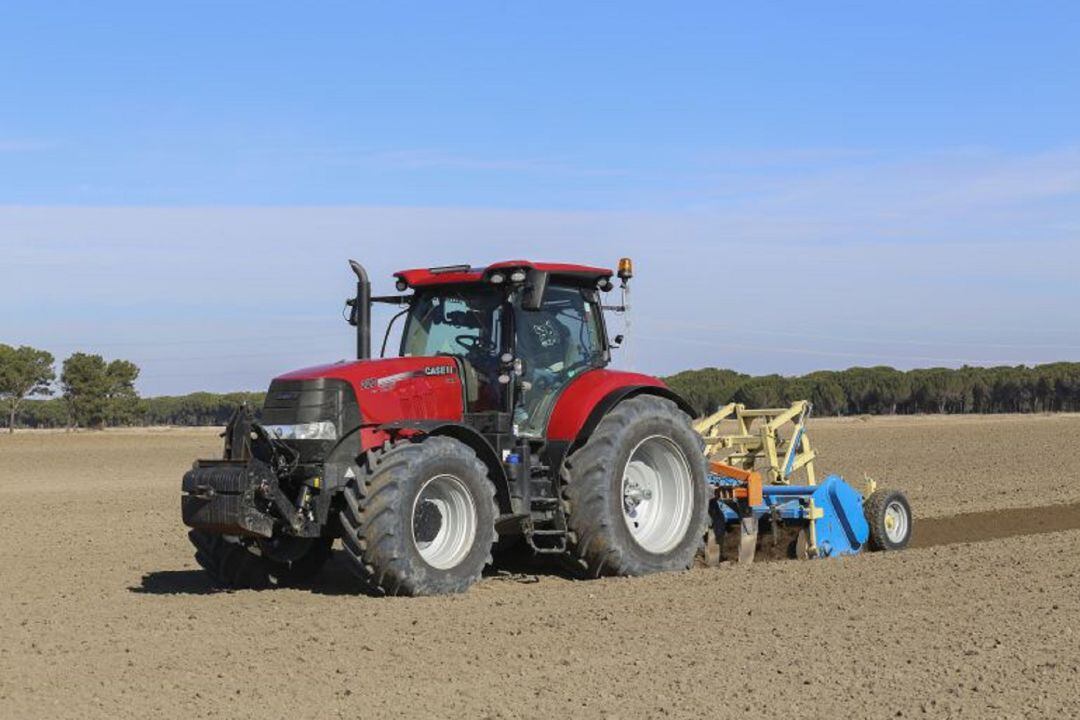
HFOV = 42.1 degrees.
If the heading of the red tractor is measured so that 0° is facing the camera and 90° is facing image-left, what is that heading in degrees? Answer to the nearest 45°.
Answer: approximately 45°
